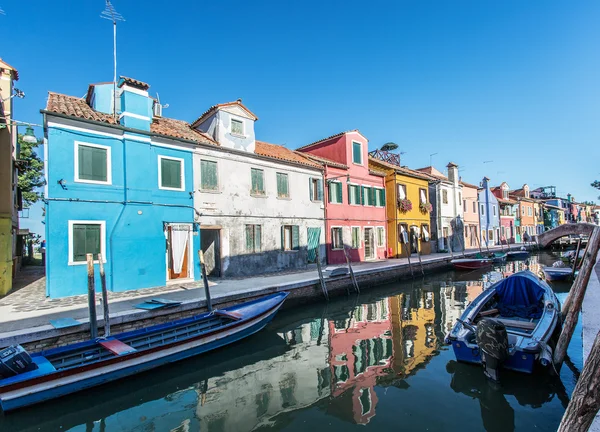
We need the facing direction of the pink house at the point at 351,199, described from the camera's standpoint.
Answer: facing the viewer and to the right of the viewer

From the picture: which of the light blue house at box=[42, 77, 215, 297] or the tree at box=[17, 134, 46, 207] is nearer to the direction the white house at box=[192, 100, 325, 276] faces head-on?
the light blue house

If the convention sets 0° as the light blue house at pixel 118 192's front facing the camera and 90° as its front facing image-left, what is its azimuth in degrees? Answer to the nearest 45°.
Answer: approximately 315°

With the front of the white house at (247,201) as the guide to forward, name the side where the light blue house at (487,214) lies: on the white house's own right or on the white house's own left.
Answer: on the white house's own left

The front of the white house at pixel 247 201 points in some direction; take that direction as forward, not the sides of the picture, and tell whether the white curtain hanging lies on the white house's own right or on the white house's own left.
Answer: on the white house's own right

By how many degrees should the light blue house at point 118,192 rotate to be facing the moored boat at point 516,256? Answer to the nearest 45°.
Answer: approximately 45° to its left

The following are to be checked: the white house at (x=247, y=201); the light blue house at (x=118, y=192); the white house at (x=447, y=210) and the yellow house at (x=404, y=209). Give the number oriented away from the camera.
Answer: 0

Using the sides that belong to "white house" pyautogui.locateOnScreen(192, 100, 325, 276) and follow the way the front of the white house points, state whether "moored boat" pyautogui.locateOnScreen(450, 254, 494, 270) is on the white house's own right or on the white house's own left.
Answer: on the white house's own left

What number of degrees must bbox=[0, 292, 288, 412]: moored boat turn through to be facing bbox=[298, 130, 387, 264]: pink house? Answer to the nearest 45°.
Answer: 0° — it already faces it

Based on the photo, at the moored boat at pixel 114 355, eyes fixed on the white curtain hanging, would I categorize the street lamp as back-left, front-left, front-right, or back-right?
front-left

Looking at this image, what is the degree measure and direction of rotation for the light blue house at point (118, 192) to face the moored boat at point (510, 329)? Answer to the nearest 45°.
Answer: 0° — it already faces it

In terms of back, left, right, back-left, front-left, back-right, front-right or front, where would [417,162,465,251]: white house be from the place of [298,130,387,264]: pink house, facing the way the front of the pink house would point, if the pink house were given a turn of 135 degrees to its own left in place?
front-right

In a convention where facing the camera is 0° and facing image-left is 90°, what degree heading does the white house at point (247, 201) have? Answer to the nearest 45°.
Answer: approximately 315°

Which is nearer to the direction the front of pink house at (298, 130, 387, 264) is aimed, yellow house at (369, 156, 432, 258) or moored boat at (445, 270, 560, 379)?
the moored boat

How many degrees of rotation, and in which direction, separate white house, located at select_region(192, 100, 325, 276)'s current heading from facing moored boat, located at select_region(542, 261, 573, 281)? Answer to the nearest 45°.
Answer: approximately 45° to its left

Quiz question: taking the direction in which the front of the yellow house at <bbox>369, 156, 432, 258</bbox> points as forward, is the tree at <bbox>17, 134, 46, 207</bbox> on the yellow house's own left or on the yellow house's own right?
on the yellow house's own right
